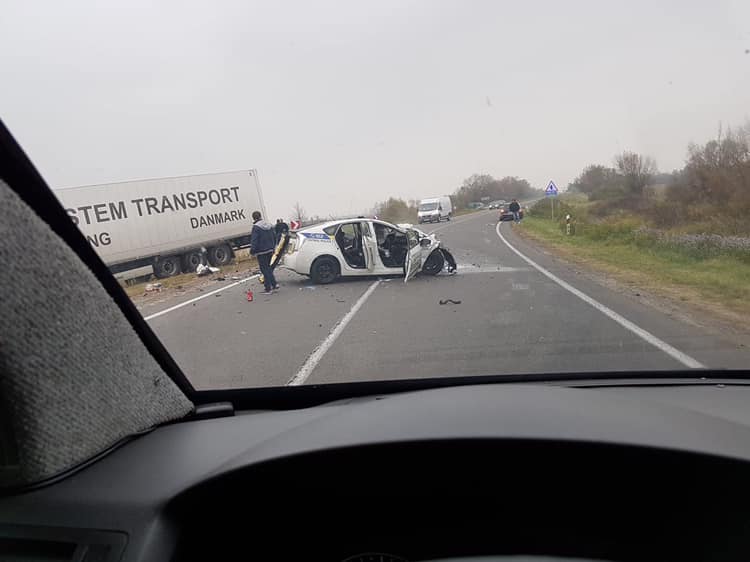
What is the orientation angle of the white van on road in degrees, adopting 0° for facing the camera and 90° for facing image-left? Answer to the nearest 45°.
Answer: approximately 45°

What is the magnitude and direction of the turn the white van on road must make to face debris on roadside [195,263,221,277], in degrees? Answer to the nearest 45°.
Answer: approximately 45° to its right

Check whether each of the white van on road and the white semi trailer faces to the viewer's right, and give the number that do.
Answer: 0

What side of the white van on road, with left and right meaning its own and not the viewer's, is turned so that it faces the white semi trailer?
front

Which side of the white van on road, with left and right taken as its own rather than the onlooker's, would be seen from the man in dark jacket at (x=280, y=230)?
front

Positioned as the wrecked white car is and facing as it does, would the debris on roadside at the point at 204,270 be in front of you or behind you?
behind

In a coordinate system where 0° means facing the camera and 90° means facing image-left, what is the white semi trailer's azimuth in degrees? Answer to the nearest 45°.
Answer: approximately 45°

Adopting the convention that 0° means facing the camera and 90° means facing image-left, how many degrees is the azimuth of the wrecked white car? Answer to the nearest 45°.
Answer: approximately 270°

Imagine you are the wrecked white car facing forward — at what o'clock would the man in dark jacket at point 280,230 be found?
The man in dark jacket is roughly at 6 o'clock from the wrecked white car.
